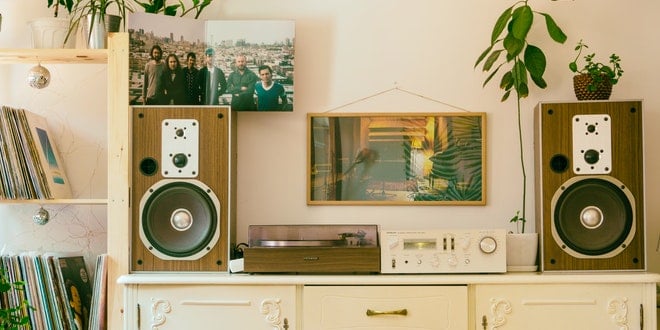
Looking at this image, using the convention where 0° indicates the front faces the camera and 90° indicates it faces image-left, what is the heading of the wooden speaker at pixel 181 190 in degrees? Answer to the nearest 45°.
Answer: approximately 0°

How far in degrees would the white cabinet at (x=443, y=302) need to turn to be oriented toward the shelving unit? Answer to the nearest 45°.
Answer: approximately 90° to its right

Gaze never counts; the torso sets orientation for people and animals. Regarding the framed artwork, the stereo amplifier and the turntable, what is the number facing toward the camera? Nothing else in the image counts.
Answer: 3

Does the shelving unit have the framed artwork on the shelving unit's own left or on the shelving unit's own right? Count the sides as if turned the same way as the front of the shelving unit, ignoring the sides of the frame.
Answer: on the shelving unit's own left

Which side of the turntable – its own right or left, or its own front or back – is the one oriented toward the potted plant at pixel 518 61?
left

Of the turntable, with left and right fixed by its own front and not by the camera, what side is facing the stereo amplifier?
left

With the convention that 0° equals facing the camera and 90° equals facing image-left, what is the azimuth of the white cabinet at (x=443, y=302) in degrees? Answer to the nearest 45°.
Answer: approximately 0°

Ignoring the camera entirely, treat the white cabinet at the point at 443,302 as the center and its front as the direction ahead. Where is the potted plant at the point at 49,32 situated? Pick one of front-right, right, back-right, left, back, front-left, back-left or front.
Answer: right

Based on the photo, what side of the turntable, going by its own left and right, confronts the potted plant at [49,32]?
right

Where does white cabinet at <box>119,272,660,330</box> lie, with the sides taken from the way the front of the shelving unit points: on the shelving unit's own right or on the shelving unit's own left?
on the shelving unit's own left
